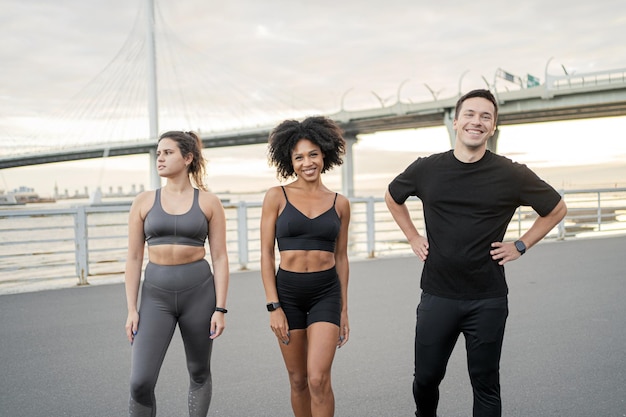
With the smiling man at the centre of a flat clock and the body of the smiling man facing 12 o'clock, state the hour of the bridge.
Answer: The bridge is roughly at 6 o'clock from the smiling man.

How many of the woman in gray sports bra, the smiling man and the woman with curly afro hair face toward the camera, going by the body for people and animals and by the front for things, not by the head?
3

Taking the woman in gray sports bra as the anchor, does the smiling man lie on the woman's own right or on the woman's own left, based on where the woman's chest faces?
on the woman's own left

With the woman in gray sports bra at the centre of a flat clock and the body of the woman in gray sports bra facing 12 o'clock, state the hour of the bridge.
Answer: The bridge is roughly at 7 o'clock from the woman in gray sports bra.

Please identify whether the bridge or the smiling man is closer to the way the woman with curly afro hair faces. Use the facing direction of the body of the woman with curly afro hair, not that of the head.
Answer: the smiling man

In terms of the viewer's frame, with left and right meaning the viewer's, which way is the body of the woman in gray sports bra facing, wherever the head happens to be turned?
facing the viewer

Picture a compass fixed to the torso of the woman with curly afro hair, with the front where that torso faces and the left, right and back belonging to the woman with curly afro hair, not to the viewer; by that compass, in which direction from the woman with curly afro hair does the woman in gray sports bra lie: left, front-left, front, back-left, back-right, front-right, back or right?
right

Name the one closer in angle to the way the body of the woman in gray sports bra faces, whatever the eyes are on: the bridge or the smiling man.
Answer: the smiling man

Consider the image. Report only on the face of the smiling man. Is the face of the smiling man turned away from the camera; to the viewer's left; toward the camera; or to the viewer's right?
toward the camera

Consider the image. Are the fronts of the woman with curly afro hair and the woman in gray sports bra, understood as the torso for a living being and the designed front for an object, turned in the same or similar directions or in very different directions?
same or similar directions

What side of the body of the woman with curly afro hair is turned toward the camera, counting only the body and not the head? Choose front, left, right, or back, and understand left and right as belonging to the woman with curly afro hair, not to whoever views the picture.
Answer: front

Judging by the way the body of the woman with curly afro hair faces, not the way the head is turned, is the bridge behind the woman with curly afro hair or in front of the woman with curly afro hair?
behind

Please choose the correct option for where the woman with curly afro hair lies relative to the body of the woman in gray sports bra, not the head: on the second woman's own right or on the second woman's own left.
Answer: on the second woman's own left

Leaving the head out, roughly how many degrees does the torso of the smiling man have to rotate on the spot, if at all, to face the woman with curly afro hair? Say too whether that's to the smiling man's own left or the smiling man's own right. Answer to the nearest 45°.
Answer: approximately 90° to the smiling man's own right

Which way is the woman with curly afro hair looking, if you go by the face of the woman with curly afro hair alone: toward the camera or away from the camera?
toward the camera

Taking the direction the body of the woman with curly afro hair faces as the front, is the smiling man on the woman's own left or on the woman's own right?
on the woman's own left
